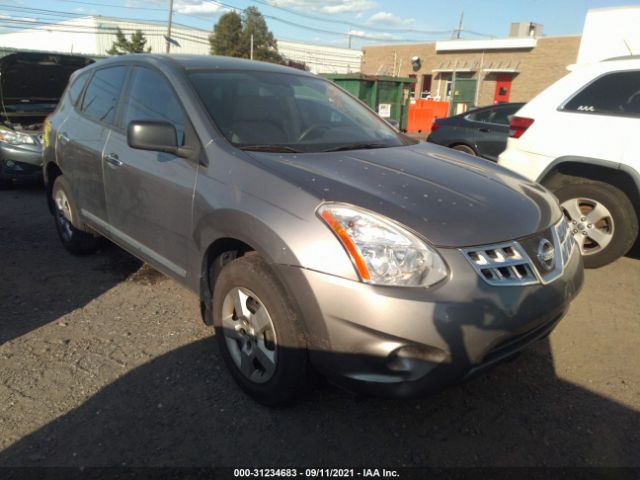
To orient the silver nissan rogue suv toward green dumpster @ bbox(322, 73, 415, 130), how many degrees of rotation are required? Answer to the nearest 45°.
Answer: approximately 135° to its left

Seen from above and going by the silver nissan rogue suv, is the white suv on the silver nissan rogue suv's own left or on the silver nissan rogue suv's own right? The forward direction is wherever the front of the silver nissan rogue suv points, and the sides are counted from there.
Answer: on the silver nissan rogue suv's own left

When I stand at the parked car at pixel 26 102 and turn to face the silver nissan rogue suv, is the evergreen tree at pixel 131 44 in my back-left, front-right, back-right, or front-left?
back-left

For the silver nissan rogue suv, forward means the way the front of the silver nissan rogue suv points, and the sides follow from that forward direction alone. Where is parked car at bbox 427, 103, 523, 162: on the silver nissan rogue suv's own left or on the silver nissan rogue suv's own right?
on the silver nissan rogue suv's own left

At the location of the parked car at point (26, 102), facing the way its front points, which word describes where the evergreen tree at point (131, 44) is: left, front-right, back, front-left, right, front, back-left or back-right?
back-left

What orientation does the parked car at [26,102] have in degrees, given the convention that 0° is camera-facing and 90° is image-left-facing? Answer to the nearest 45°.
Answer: approximately 315°

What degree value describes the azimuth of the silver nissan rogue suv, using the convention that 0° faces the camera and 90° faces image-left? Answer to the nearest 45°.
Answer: approximately 315°
